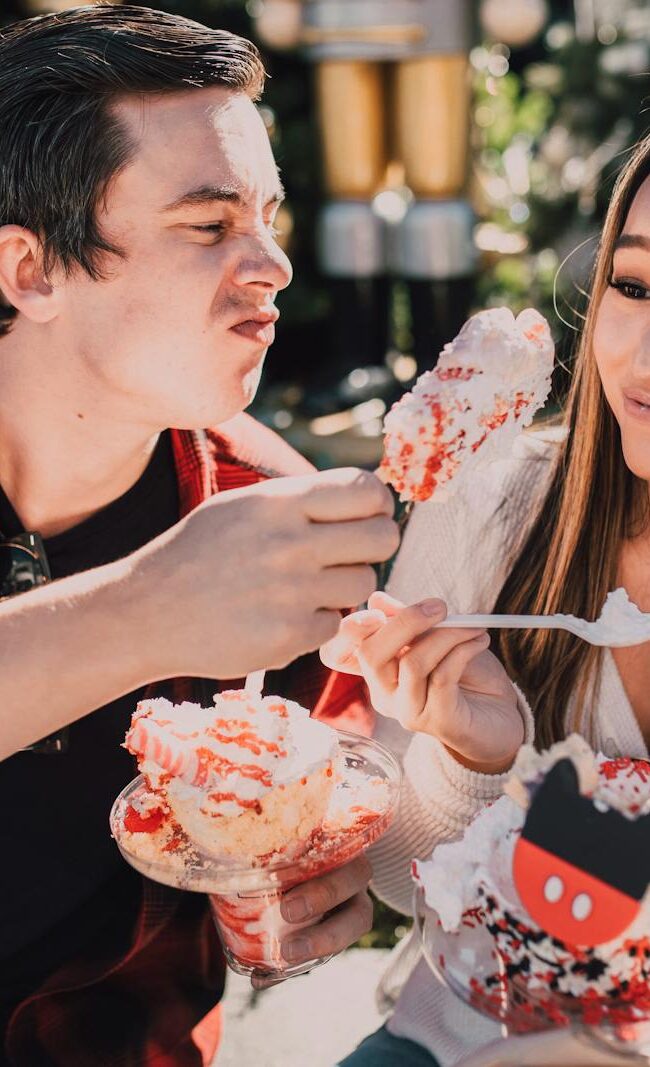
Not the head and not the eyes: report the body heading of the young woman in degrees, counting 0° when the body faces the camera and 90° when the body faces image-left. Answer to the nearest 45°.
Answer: approximately 0°

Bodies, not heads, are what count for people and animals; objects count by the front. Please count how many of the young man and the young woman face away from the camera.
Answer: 0

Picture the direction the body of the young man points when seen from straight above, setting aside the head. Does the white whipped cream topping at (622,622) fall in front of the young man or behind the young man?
in front
